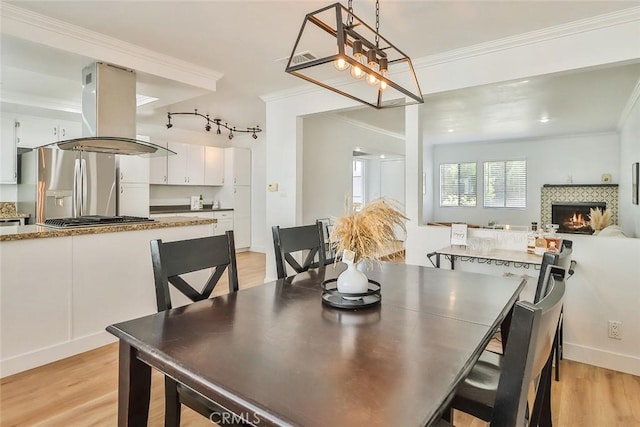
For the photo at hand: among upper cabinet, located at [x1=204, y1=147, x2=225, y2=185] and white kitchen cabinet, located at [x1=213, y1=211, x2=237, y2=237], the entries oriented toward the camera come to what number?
2

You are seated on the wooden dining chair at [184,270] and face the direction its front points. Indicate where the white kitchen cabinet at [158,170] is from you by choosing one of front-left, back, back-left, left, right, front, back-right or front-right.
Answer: back-left

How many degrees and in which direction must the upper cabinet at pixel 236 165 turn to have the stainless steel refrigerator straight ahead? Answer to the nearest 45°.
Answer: approximately 90° to its right

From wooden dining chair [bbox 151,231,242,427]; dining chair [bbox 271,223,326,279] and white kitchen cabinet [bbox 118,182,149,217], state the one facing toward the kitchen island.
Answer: the white kitchen cabinet

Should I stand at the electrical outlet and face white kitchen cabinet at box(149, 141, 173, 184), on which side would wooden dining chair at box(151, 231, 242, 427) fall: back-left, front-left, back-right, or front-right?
front-left

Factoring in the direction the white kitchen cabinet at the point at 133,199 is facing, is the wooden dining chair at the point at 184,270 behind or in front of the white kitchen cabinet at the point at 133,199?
in front

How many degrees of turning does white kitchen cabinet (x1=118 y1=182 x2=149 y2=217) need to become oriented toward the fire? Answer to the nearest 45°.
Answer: approximately 90° to its left

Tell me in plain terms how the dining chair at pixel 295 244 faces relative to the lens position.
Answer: facing the viewer and to the right of the viewer

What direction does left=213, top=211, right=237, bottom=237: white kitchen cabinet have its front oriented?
toward the camera

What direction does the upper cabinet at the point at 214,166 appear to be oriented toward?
toward the camera

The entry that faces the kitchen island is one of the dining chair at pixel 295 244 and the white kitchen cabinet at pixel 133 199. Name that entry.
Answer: the white kitchen cabinet

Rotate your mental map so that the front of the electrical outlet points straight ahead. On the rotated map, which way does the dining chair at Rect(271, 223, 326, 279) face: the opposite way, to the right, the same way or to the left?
to the left

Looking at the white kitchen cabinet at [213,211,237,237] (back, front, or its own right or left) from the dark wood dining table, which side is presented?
front
